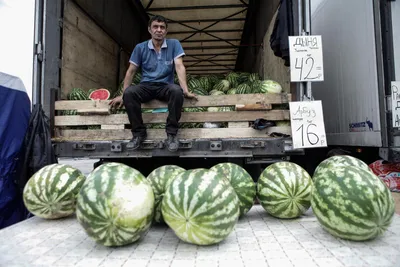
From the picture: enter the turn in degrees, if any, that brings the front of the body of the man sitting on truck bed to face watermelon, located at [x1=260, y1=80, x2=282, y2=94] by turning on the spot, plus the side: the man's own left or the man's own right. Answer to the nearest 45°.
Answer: approximately 90° to the man's own left

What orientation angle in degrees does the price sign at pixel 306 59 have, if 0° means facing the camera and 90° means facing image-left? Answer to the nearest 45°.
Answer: approximately 0°

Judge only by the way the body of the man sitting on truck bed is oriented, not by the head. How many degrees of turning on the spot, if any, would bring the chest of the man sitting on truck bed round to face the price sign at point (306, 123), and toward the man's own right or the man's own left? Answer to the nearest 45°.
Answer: approximately 45° to the man's own left

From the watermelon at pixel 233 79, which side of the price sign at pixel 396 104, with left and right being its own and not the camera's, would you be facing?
right

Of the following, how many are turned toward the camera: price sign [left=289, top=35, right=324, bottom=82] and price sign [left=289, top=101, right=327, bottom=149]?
2

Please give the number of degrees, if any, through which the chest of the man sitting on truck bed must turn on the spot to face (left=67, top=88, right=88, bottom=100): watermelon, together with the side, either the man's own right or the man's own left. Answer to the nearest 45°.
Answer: approximately 135° to the man's own right
